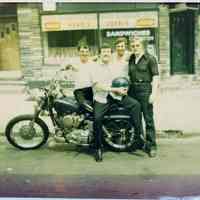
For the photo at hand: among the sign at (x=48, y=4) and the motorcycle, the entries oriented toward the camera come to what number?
1

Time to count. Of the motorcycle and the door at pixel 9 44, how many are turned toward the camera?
1

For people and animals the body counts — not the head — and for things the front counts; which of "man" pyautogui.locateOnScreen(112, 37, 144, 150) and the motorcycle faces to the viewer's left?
the motorcycle

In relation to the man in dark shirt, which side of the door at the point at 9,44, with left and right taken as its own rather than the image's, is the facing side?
left

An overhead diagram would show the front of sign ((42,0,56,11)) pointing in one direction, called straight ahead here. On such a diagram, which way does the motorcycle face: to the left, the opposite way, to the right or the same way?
to the right

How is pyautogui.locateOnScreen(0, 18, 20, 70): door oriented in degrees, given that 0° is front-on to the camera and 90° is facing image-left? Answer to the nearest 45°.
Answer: approximately 0°
